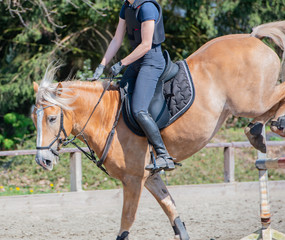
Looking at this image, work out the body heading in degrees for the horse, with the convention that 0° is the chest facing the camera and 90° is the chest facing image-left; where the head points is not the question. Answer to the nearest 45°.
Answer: approximately 90°
